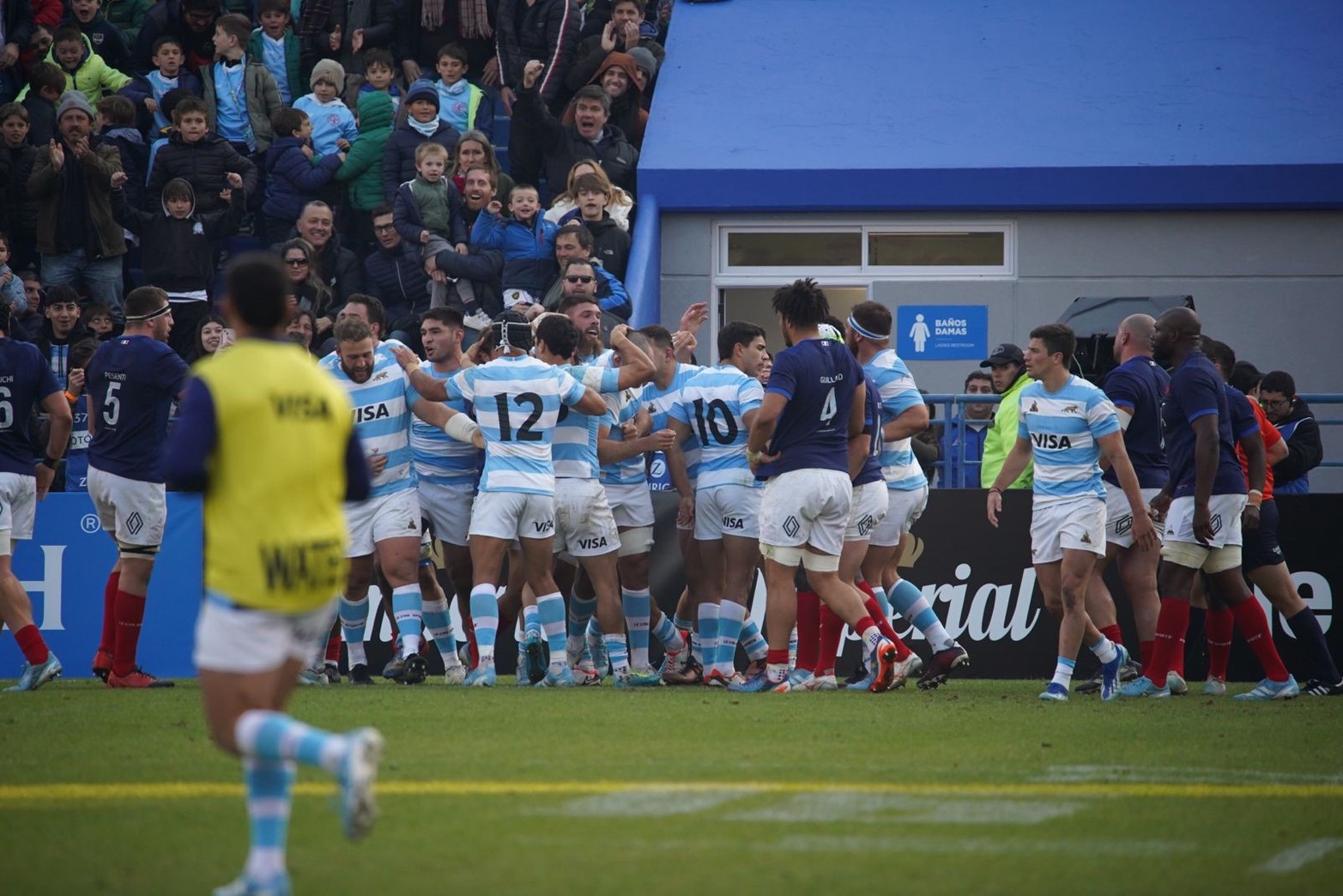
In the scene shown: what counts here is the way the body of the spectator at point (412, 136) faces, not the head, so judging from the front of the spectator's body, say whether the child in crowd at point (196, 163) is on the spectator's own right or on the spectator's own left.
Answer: on the spectator's own right

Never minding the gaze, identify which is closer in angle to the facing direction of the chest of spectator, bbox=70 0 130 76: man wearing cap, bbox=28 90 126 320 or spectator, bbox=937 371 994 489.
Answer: the man wearing cap

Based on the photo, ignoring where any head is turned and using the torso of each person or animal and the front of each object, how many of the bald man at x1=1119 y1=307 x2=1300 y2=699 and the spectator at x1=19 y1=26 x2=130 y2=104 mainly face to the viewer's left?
1

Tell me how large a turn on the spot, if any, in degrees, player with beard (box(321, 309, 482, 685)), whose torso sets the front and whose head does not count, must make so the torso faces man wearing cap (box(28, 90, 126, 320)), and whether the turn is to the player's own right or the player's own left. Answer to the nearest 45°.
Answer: approximately 135° to the player's own right

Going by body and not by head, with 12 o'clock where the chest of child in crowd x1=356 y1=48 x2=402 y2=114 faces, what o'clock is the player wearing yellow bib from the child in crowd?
The player wearing yellow bib is roughly at 12 o'clock from the child in crowd.

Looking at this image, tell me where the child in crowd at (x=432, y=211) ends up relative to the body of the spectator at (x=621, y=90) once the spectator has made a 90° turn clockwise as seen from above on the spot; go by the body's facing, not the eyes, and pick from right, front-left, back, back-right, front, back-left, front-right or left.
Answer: front-left

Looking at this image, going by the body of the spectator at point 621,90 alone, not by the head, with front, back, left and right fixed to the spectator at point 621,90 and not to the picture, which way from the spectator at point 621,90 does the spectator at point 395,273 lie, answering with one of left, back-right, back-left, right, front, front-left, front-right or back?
front-right

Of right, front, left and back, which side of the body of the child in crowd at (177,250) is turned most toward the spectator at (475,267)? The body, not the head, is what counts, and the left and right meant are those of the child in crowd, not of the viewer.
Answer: left

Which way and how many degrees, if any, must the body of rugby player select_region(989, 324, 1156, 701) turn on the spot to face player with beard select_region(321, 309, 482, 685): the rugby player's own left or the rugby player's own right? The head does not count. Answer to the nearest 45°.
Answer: approximately 45° to the rugby player's own right
